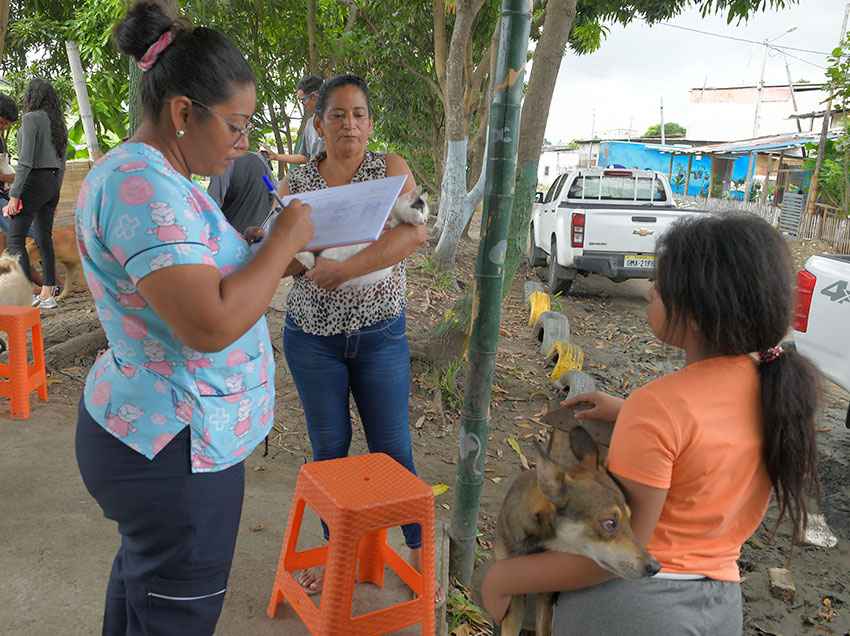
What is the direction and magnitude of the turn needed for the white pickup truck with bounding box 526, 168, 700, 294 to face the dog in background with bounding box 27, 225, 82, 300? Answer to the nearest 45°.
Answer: approximately 90° to its left

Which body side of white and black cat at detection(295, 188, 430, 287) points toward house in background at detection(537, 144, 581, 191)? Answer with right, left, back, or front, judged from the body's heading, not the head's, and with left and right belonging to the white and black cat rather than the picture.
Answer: left

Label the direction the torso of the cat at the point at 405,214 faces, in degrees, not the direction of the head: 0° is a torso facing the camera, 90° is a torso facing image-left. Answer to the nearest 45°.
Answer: approximately 270°

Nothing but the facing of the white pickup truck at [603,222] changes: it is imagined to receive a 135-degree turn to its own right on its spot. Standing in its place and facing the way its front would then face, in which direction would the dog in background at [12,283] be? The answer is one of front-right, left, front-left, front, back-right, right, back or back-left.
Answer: back-right

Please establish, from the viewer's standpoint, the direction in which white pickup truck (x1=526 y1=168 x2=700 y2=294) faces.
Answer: facing away from the viewer and to the left of the viewer

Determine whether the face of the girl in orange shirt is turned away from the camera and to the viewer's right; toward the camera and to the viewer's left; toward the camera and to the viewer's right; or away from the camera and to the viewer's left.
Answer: away from the camera and to the viewer's left

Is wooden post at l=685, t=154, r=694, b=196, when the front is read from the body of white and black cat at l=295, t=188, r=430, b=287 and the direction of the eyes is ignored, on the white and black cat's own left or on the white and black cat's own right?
on the white and black cat's own left

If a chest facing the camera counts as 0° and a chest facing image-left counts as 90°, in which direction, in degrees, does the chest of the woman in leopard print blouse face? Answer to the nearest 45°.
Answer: approximately 0°

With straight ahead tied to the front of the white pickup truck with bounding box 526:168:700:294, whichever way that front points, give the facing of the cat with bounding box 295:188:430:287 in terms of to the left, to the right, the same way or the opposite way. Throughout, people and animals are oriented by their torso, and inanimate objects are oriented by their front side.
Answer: to the right

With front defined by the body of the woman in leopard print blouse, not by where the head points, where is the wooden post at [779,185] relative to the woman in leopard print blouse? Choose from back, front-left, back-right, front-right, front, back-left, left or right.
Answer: back-left

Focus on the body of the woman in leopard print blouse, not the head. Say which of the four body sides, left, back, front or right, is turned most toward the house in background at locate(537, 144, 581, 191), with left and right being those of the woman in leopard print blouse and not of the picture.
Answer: back

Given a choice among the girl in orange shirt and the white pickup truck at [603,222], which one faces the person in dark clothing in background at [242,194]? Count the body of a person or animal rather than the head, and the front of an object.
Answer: the girl in orange shirt

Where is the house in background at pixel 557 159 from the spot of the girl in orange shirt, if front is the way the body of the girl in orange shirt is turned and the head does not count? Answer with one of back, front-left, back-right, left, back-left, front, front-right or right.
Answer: front-right
